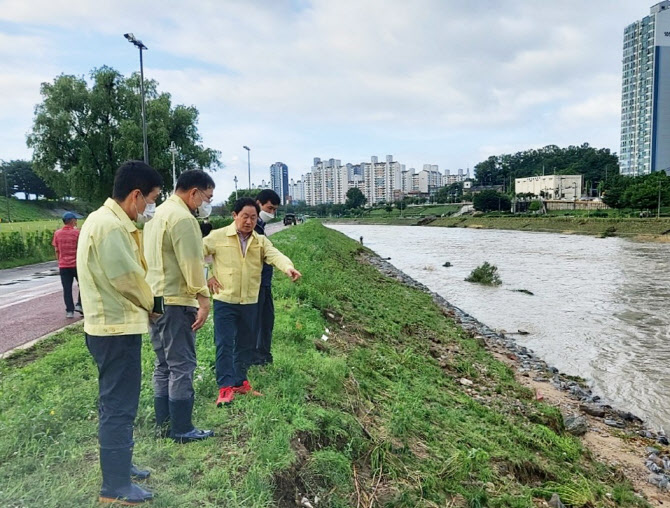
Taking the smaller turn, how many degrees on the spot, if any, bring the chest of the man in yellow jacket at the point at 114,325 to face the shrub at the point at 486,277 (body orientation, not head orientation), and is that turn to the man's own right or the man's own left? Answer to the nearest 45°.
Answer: approximately 45° to the man's own left

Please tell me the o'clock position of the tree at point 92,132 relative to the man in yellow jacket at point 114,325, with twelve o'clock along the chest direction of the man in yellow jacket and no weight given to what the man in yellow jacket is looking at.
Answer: The tree is roughly at 9 o'clock from the man in yellow jacket.

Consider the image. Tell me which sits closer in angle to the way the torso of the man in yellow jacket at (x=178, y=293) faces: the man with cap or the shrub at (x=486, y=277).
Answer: the shrub

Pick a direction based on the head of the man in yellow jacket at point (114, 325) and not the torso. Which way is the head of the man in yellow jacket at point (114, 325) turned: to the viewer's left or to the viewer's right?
to the viewer's right

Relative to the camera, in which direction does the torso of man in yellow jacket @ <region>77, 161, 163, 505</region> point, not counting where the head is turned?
to the viewer's right

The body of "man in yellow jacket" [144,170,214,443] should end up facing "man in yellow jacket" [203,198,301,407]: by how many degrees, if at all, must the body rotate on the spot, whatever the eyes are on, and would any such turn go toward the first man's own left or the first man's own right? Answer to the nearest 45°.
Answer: approximately 45° to the first man's own left

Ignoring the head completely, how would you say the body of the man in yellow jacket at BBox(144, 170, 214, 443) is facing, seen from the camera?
to the viewer's right

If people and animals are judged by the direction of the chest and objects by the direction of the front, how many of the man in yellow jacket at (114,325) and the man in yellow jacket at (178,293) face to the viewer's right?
2

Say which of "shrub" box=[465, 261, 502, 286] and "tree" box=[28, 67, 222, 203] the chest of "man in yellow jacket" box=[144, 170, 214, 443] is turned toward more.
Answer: the shrub

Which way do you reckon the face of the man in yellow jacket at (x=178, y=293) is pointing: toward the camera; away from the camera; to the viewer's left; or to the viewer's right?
to the viewer's right

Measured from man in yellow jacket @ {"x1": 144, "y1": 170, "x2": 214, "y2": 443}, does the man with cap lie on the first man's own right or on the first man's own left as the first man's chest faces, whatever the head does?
on the first man's own left
